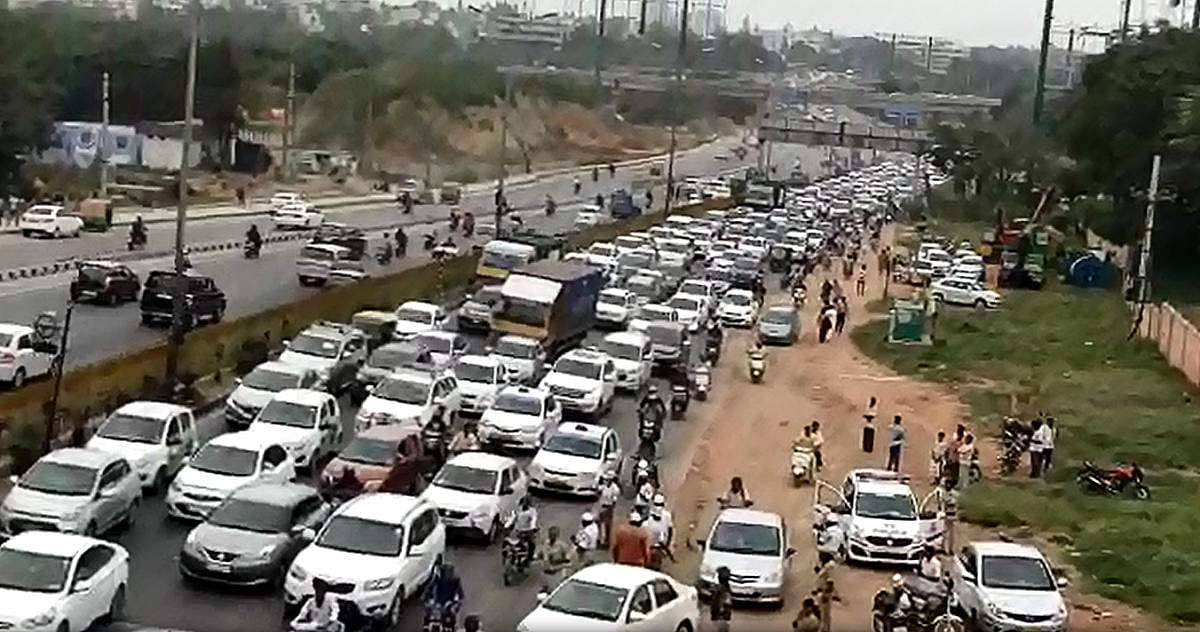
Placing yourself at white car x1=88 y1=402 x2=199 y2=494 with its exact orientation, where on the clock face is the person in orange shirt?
The person in orange shirt is roughly at 9 o'clock from the white car.

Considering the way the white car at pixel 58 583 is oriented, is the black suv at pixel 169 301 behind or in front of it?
behind

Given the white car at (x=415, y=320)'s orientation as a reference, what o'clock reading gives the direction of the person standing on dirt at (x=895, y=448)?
The person standing on dirt is roughly at 9 o'clock from the white car.

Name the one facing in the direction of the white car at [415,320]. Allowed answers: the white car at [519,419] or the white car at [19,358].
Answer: the white car at [19,358]

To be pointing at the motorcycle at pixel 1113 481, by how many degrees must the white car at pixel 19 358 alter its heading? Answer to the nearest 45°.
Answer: approximately 45° to its right

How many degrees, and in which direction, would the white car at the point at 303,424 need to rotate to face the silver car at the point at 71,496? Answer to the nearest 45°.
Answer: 0° — it already faces it

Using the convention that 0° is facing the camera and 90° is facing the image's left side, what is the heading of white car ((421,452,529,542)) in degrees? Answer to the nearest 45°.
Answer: approximately 45°

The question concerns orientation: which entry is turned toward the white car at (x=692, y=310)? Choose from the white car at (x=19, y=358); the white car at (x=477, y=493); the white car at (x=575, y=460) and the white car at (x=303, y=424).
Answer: the white car at (x=19, y=358)

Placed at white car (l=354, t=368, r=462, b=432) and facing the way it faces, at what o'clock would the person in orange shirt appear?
The person in orange shirt is roughly at 10 o'clock from the white car.

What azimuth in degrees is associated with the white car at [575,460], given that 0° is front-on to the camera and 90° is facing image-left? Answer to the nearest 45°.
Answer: approximately 45°

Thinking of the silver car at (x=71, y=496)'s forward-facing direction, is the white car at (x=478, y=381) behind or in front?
behind
